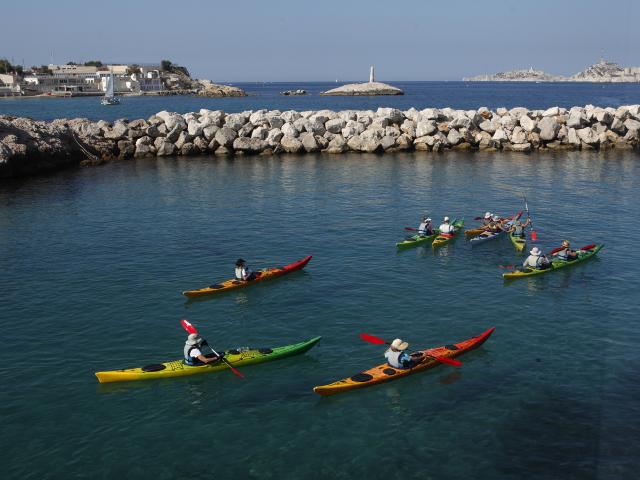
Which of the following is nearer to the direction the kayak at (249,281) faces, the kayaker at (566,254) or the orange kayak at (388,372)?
the kayaker

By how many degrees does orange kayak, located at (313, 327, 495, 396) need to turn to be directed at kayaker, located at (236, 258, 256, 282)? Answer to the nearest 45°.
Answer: approximately 90° to its left

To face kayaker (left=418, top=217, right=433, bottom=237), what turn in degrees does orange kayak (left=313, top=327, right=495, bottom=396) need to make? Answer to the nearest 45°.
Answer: approximately 45° to its left

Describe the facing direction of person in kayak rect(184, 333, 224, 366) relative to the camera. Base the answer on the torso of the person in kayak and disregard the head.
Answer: to the viewer's right

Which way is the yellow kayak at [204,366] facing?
to the viewer's right

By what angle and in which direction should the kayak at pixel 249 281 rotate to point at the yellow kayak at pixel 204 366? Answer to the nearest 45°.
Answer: approximately 135° to its right

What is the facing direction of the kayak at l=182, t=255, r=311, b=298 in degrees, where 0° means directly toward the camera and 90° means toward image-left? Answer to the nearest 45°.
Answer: approximately 225°

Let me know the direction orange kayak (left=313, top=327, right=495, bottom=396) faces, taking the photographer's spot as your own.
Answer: facing away from the viewer and to the right of the viewer
